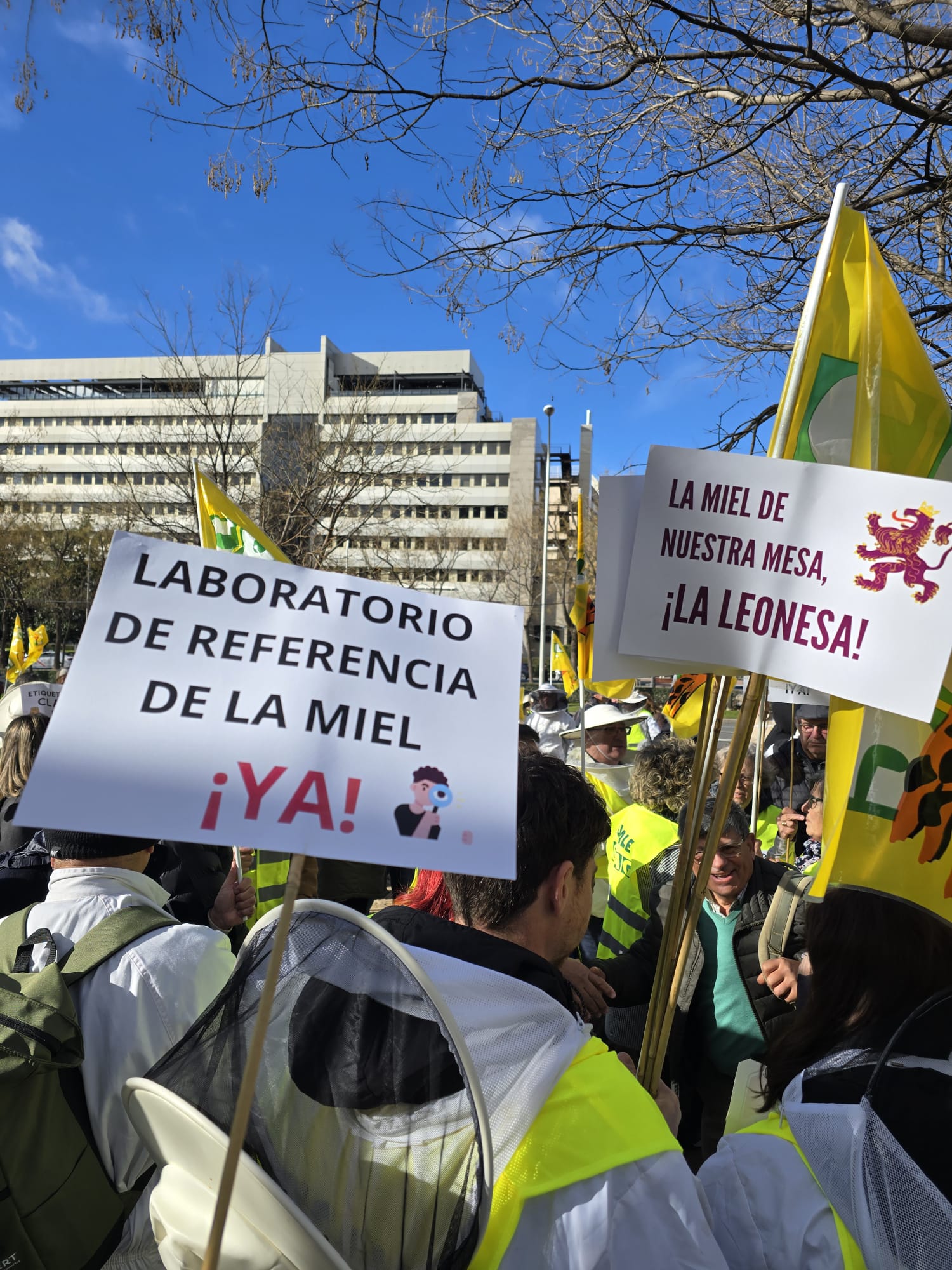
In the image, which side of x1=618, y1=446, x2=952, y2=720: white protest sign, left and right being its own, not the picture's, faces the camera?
front

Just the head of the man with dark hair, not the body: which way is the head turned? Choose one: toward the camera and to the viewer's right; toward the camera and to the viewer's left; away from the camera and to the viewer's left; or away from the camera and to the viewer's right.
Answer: away from the camera and to the viewer's right

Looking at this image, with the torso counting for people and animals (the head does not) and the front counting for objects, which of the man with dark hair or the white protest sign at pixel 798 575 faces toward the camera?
the white protest sign

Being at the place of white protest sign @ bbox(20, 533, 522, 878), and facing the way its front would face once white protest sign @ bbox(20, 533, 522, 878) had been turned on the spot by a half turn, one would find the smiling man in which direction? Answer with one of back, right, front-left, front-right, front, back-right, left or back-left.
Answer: front-right

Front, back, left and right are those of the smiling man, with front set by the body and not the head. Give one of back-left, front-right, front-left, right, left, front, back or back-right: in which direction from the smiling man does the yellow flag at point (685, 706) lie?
back

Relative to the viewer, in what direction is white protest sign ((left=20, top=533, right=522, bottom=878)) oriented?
toward the camera

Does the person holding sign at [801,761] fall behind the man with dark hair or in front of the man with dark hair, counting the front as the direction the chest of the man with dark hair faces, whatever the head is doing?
in front

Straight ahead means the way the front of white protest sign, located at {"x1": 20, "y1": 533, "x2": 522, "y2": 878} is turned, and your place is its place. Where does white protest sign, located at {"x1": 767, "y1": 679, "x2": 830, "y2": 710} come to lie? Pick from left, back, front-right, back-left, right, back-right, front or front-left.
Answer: back-left

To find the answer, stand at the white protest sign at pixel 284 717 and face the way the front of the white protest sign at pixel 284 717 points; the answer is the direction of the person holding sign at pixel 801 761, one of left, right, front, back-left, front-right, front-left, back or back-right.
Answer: back-left

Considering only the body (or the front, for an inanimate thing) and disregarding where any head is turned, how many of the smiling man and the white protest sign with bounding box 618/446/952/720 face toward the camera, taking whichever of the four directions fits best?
2

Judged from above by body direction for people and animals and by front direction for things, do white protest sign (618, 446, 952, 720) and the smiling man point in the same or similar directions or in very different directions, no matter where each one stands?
same or similar directions

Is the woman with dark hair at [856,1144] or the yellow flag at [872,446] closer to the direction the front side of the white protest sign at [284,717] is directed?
the woman with dark hair

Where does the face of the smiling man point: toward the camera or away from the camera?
toward the camera

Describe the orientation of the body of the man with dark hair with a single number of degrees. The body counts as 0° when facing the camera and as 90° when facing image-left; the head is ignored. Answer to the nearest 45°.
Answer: approximately 225°

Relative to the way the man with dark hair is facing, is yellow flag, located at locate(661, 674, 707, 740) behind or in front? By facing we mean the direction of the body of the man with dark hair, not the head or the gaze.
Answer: in front

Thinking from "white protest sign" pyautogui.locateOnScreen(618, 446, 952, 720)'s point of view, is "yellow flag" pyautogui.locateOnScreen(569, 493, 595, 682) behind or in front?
behind

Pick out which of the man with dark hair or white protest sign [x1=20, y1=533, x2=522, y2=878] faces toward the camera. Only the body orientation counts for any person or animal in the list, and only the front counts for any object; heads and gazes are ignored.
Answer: the white protest sign

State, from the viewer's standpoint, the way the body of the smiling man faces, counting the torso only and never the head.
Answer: toward the camera

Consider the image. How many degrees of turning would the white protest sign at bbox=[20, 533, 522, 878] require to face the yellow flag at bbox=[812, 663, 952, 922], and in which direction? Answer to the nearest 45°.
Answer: approximately 90° to its left
